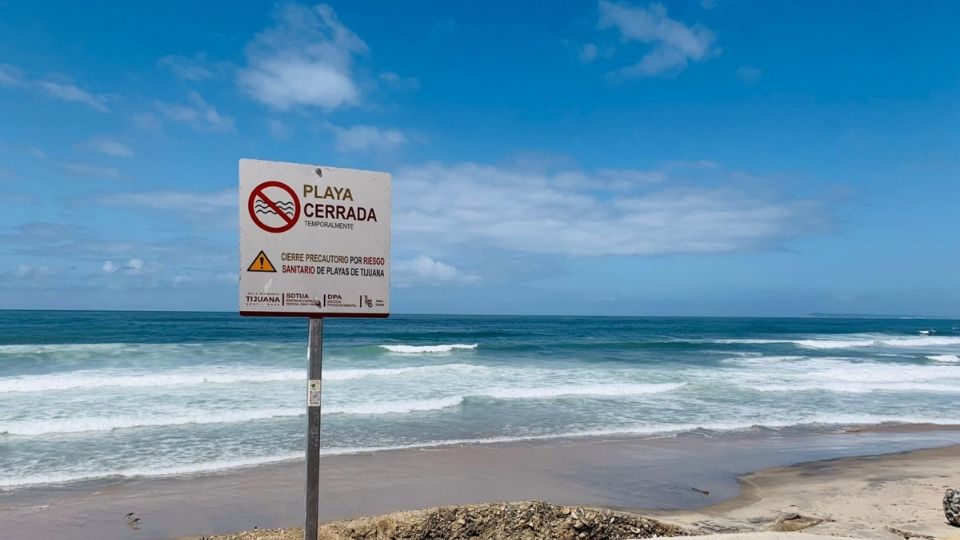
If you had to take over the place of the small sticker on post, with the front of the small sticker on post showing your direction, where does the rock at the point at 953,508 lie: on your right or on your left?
on your left

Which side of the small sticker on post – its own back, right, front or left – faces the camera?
front

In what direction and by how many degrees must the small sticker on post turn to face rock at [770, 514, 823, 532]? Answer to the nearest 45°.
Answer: approximately 135° to its left
